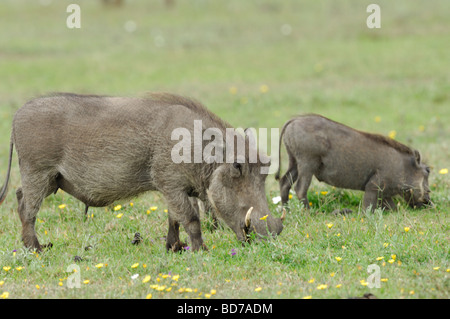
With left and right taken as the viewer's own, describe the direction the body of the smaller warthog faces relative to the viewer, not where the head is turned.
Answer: facing to the right of the viewer

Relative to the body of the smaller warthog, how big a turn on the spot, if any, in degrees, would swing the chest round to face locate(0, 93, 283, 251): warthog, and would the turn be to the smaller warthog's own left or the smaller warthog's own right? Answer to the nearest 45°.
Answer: approximately 135° to the smaller warthog's own right

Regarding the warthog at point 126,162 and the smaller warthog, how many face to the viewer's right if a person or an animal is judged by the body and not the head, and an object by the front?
2

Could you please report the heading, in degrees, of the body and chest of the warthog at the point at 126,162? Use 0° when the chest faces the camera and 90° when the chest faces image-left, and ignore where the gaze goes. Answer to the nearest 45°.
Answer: approximately 270°

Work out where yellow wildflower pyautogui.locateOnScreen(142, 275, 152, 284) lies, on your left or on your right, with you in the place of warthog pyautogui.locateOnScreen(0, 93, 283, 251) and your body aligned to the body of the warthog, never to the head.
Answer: on your right

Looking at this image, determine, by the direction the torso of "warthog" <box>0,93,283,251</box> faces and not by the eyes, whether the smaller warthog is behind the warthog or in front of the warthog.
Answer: in front
